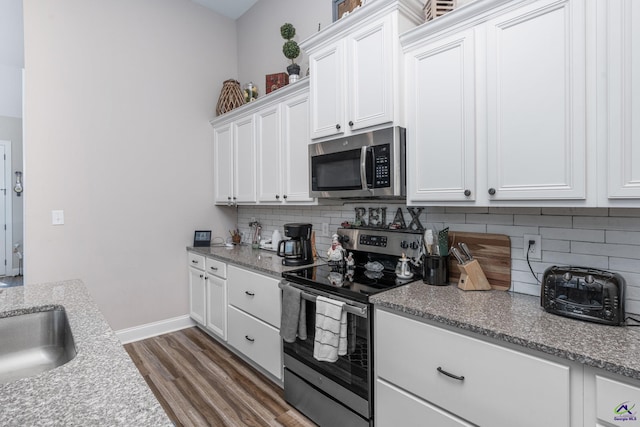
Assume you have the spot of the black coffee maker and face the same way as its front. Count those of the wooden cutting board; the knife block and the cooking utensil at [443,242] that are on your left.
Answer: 3

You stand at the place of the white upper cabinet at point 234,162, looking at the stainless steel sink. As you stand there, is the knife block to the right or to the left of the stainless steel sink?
left
